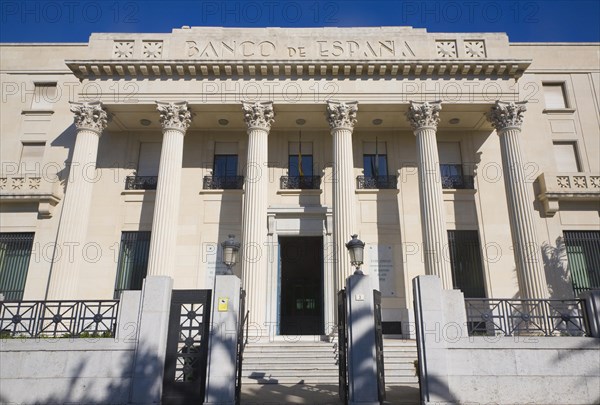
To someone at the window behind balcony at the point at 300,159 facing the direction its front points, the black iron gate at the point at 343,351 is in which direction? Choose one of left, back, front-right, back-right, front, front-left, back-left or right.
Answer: front

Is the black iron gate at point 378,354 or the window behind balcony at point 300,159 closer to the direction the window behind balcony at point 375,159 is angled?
the black iron gate

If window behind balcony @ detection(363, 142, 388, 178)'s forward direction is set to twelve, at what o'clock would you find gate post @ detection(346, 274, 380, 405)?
The gate post is roughly at 12 o'clock from the window behind balcony.

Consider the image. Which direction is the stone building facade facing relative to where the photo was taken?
toward the camera

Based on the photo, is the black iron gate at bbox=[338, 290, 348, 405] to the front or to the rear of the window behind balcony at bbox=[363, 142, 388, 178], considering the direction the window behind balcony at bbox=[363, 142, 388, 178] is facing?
to the front

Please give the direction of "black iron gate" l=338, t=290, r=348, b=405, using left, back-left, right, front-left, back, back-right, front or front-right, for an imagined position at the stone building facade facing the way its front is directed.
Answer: front

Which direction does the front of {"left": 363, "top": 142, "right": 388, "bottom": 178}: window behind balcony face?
toward the camera

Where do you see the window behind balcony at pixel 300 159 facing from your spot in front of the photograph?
facing the viewer

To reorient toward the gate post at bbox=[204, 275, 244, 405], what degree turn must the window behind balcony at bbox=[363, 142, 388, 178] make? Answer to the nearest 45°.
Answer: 0° — it already faces it

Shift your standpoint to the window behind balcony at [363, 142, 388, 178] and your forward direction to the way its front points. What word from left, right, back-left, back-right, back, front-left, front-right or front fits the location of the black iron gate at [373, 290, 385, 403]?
front

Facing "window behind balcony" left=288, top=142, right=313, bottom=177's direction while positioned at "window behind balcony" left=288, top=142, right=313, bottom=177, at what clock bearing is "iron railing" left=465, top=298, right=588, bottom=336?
The iron railing is roughly at 11 o'clock from the window behind balcony.

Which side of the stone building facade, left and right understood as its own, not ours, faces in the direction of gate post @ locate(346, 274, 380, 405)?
front

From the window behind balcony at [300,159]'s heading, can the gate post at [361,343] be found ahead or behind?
ahead

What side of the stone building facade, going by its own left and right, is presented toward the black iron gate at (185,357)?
front

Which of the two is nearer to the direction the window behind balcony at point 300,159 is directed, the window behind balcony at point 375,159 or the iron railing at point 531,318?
the iron railing
